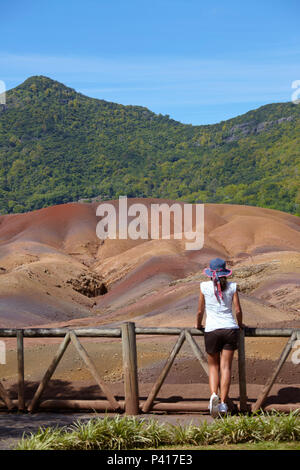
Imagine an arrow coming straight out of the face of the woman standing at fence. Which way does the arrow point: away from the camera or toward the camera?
away from the camera

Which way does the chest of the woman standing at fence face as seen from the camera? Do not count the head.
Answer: away from the camera
